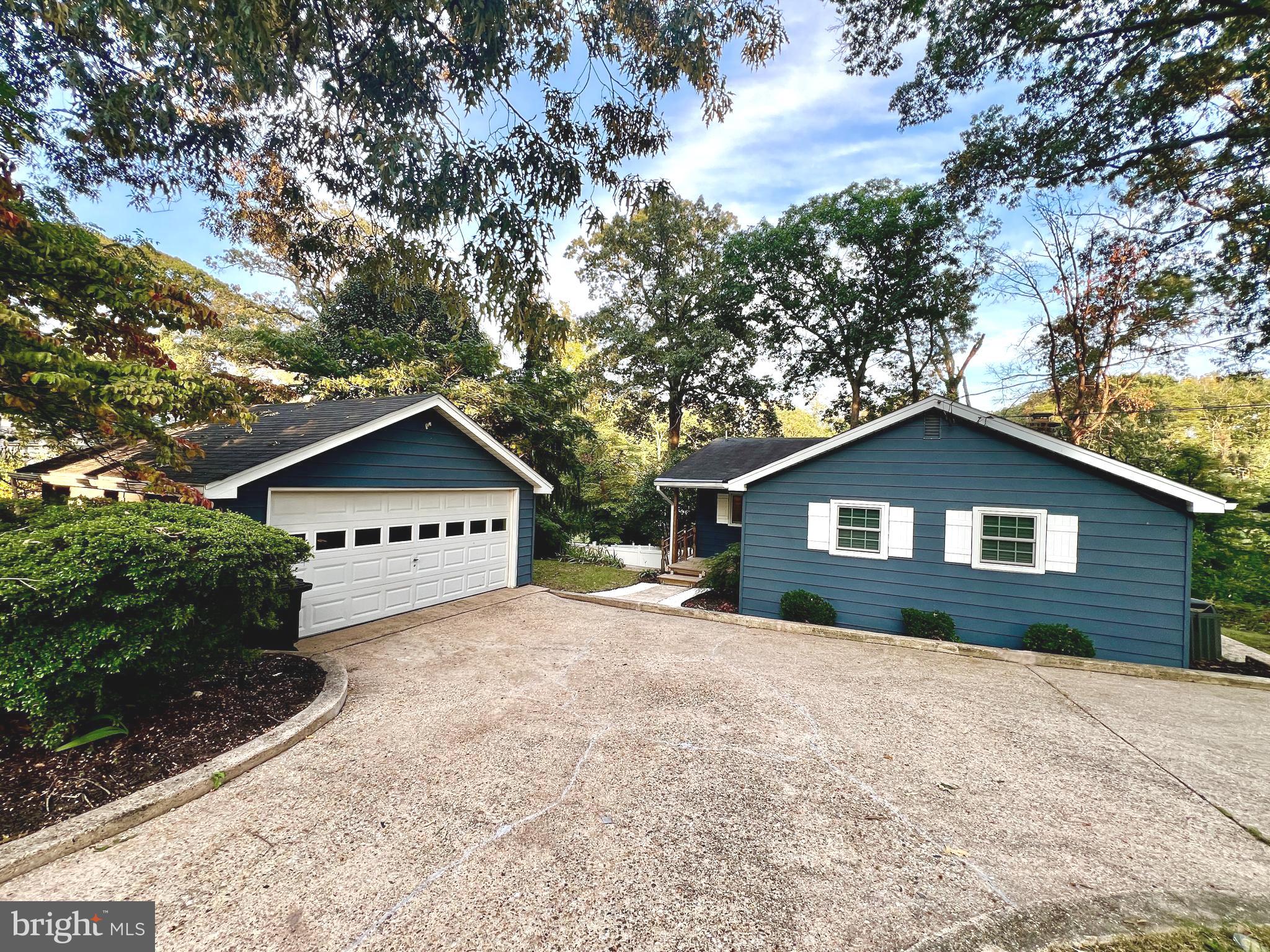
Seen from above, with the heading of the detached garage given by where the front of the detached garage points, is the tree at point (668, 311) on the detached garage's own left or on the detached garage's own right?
on the detached garage's own left

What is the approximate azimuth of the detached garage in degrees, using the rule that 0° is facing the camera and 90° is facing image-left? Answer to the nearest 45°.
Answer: approximately 315°

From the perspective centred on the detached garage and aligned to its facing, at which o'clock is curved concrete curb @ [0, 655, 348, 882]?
The curved concrete curb is roughly at 2 o'clock from the detached garage.

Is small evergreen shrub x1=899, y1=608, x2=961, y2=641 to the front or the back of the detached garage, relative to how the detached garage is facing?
to the front

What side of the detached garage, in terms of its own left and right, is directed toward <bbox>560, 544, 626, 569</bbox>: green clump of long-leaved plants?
left

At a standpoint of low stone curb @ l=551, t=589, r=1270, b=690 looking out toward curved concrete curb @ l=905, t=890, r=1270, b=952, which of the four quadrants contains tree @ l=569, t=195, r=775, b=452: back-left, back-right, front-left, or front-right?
back-right

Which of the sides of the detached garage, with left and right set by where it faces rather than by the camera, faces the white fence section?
left

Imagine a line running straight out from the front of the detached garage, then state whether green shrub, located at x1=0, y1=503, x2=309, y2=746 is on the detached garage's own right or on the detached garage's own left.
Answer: on the detached garage's own right

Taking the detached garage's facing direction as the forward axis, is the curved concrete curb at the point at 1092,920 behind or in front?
in front
